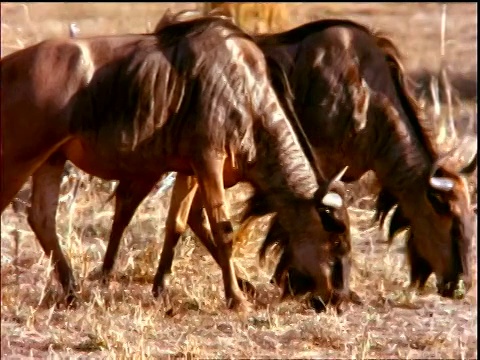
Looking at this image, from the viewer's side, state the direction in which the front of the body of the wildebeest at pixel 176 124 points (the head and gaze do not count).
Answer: to the viewer's right
